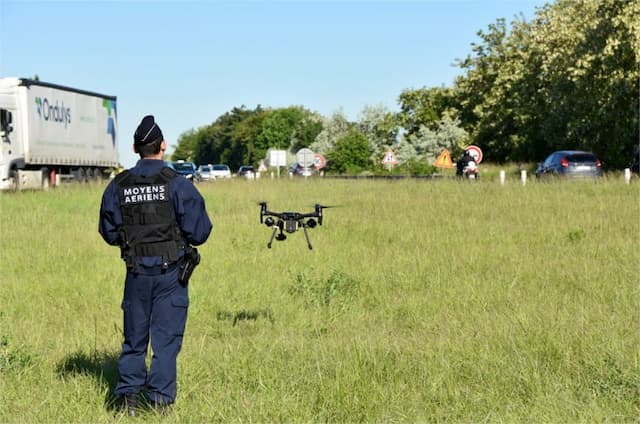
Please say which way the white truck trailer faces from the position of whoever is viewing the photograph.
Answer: facing the viewer and to the left of the viewer

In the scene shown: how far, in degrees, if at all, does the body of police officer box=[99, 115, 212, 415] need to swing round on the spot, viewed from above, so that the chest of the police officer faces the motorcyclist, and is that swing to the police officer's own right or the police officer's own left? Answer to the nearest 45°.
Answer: approximately 45° to the police officer's own right

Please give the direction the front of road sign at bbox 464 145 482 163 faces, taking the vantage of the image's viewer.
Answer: facing the viewer

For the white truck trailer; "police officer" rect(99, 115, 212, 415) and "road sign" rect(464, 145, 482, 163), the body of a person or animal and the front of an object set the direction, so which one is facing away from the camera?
the police officer

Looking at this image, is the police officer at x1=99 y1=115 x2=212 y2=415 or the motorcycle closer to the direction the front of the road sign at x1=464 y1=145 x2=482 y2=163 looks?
the police officer

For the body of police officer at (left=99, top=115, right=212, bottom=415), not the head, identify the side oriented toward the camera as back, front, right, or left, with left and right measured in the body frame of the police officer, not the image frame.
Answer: back

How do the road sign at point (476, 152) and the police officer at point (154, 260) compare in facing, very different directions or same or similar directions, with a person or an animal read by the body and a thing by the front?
very different directions

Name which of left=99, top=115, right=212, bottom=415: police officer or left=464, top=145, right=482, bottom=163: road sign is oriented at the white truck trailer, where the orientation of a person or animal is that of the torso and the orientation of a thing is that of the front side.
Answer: the police officer

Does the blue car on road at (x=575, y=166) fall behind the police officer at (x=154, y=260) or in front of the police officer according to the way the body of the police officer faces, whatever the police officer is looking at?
in front

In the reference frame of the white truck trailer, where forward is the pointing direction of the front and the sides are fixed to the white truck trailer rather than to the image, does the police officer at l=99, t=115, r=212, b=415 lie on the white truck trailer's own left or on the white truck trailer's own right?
on the white truck trailer's own left

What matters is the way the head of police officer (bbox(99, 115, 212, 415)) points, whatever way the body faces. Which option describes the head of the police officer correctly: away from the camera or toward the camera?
away from the camera

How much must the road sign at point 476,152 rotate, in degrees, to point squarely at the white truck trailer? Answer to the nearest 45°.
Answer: approximately 90° to its right

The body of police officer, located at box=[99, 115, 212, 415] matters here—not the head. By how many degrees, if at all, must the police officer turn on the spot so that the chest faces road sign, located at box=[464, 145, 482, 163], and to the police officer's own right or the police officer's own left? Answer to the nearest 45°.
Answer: approximately 45° to the police officer's own right
